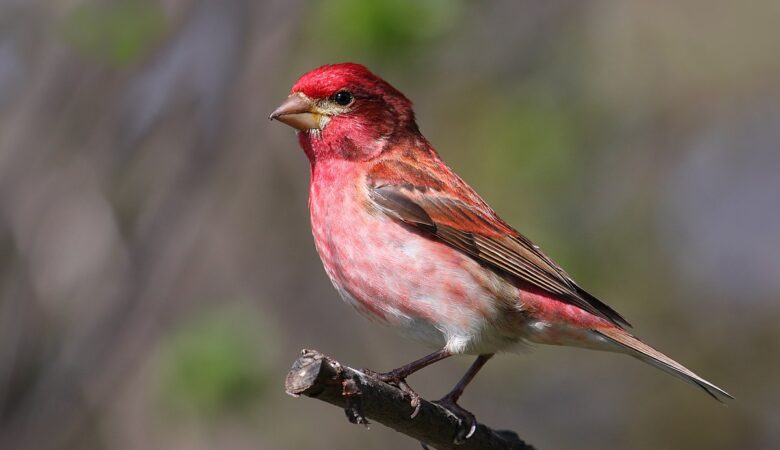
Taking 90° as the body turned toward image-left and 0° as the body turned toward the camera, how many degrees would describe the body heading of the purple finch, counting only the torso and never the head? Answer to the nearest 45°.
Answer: approximately 90°
